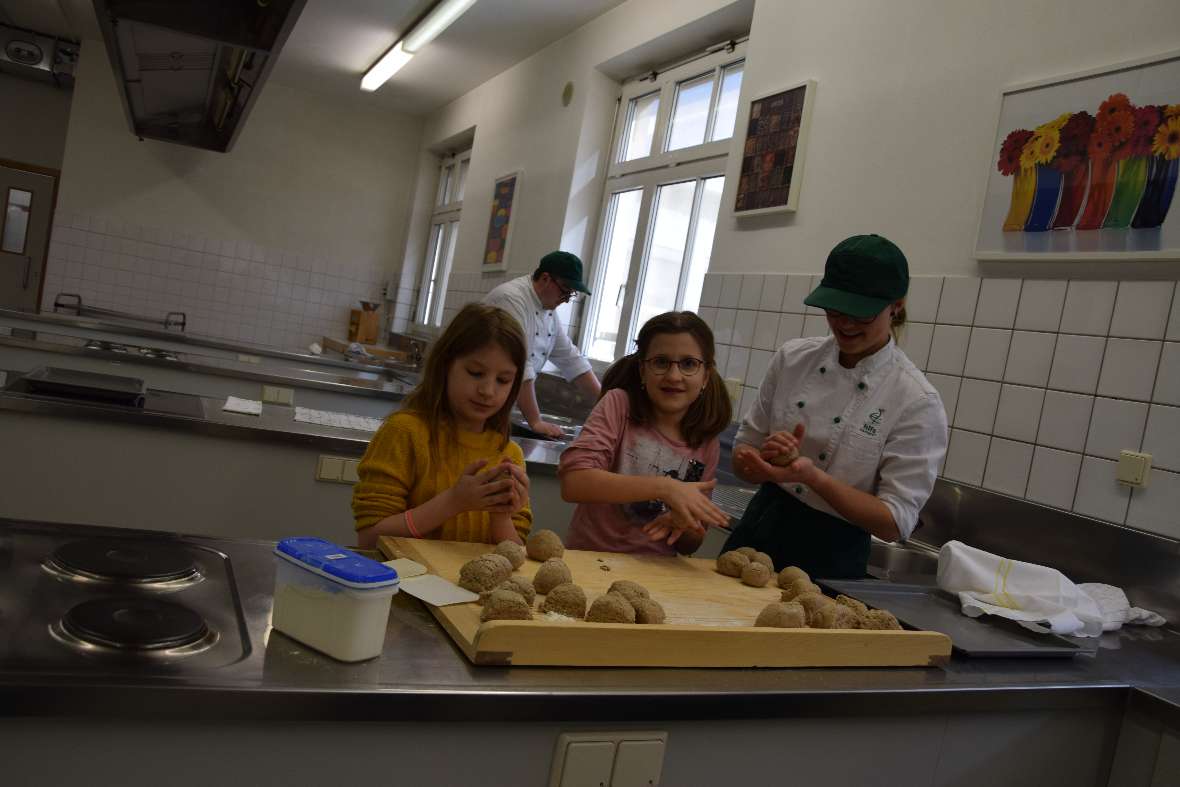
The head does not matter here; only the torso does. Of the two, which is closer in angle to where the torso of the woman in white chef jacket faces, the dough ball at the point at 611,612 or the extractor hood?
the dough ball

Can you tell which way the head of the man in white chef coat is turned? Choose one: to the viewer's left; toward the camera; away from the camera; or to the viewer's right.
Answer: to the viewer's right

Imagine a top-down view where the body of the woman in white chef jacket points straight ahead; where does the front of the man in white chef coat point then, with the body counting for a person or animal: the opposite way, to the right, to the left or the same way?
to the left

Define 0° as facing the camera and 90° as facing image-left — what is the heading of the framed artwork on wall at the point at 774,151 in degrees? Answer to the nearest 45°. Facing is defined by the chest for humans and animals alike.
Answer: approximately 45°

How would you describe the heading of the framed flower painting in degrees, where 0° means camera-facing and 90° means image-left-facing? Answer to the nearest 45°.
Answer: approximately 45°

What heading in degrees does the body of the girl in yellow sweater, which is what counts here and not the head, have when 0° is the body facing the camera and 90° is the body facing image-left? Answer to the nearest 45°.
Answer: approximately 315°
